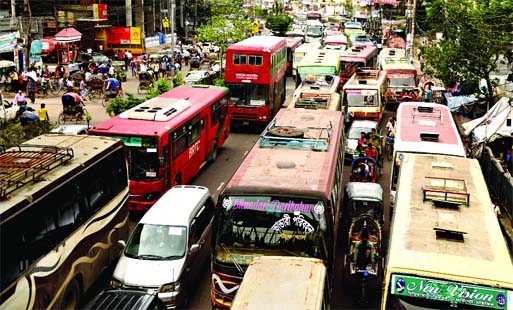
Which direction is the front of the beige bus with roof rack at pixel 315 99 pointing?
toward the camera

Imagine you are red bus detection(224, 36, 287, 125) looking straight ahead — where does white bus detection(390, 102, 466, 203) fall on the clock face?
The white bus is roughly at 11 o'clock from the red bus.

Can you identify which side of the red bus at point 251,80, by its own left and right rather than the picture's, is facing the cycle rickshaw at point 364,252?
front

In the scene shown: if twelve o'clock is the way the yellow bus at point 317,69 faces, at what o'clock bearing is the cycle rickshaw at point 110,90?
The cycle rickshaw is roughly at 3 o'clock from the yellow bus.

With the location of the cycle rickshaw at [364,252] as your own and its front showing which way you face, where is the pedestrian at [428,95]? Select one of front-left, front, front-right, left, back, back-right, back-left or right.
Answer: back

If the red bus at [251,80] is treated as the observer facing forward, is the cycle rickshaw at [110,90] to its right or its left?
on its right

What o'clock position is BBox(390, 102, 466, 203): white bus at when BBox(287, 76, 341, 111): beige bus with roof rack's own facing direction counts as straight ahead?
The white bus is roughly at 11 o'clock from the beige bus with roof rack.

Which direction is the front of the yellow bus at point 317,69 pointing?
toward the camera

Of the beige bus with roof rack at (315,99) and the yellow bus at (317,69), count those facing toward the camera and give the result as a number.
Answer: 2

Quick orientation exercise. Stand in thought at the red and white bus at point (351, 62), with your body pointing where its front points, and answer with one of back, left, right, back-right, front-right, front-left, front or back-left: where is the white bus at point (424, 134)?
front-left

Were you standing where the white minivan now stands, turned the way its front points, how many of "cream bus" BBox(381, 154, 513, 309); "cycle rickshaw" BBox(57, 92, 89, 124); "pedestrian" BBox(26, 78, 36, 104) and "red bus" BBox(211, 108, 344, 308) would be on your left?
2

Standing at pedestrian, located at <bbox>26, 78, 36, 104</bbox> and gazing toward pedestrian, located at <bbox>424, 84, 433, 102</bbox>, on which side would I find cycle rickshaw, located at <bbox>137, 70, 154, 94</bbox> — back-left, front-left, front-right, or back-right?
front-left

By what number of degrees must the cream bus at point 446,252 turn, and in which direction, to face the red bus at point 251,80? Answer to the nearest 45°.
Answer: approximately 135° to its right

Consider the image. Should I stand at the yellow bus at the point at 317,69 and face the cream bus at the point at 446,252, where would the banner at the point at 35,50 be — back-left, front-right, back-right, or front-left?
back-right

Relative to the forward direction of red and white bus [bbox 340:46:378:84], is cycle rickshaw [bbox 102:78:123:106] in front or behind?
in front

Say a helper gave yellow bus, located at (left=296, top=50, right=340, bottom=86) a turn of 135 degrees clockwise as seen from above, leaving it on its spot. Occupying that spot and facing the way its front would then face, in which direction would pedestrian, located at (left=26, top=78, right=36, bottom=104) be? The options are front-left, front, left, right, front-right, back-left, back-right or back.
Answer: front-left
